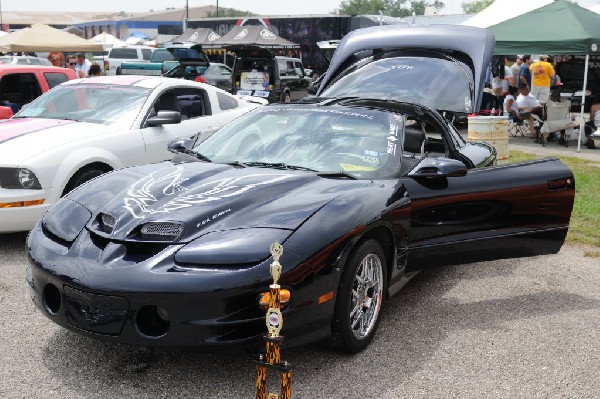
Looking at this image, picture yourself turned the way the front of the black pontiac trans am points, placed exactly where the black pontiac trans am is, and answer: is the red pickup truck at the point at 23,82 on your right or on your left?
on your right

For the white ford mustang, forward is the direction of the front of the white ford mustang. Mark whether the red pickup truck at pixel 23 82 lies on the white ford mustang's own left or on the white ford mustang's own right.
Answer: on the white ford mustang's own right

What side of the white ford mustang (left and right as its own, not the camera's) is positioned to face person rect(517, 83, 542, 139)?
back

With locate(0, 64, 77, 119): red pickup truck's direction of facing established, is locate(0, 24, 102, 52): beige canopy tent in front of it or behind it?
behind

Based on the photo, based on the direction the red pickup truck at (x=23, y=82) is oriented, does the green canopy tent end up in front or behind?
behind

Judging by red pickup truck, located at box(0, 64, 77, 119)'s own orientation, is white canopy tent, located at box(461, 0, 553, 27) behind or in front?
behind

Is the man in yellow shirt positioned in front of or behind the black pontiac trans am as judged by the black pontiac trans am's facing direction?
behind

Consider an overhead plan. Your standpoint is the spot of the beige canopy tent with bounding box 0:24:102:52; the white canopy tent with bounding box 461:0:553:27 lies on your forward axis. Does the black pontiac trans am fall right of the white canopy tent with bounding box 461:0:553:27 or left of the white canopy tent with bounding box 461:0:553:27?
right

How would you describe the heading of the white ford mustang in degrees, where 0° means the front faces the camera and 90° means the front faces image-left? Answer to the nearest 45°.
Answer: approximately 45°

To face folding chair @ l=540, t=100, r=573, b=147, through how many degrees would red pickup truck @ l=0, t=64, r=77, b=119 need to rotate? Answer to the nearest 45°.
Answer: approximately 135° to its left
